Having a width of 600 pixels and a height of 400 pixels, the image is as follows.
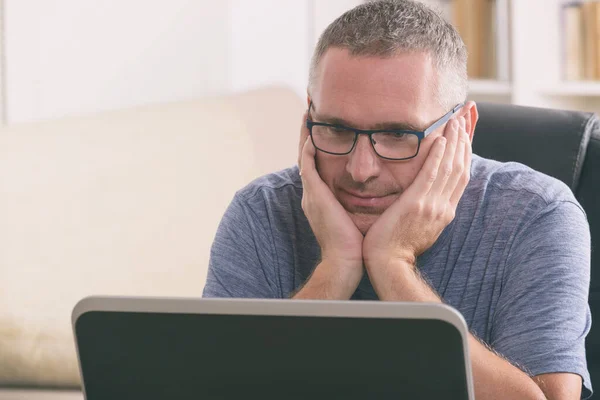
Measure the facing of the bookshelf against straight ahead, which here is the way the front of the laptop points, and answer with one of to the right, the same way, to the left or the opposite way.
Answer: the opposite way

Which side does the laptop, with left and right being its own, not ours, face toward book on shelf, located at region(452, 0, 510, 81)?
front

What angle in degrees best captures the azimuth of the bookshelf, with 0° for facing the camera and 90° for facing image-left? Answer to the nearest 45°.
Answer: approximately 0°

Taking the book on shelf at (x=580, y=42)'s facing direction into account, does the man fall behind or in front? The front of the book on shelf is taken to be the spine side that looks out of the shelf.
in front

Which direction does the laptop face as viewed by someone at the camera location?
facing away from the viewer

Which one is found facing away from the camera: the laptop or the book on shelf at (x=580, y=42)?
the laptop

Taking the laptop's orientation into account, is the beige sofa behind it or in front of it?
in front

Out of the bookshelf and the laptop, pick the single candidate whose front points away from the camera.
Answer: the laptop

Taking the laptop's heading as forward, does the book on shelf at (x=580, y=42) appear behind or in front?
in front

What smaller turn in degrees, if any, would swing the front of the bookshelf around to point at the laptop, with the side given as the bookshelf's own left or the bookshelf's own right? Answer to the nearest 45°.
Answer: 0° — it already faces it
